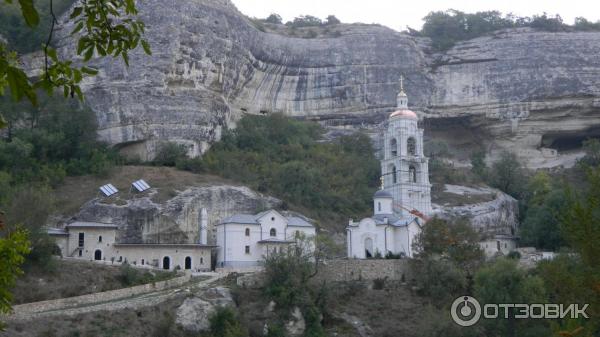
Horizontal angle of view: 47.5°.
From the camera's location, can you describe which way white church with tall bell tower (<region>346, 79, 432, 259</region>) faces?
facing the viewer and to the left of the viewer

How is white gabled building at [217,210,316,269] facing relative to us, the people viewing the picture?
facing the viewer and to the right of the viewer

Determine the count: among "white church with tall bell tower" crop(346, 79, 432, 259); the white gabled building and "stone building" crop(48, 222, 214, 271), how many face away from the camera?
0

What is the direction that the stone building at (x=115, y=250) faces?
toward the camera

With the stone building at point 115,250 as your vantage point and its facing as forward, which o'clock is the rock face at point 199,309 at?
The rock face is roughly at 11 o'clock from the stone building.

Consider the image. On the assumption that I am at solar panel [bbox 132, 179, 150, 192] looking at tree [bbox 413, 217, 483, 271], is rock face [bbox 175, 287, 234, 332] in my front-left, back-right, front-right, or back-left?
front-right

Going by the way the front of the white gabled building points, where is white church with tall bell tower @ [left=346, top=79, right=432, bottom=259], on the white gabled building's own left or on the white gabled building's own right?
on the white gabled building's own left

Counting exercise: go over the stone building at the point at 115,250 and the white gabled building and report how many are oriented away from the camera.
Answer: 0

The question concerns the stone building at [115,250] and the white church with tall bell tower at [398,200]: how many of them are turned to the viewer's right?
0

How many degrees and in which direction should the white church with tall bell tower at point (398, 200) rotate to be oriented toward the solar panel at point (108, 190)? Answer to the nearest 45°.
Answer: approximately 45° to its right

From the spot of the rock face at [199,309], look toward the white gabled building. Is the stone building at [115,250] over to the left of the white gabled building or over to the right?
left

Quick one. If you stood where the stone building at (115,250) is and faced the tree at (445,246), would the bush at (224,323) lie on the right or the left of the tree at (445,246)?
right
